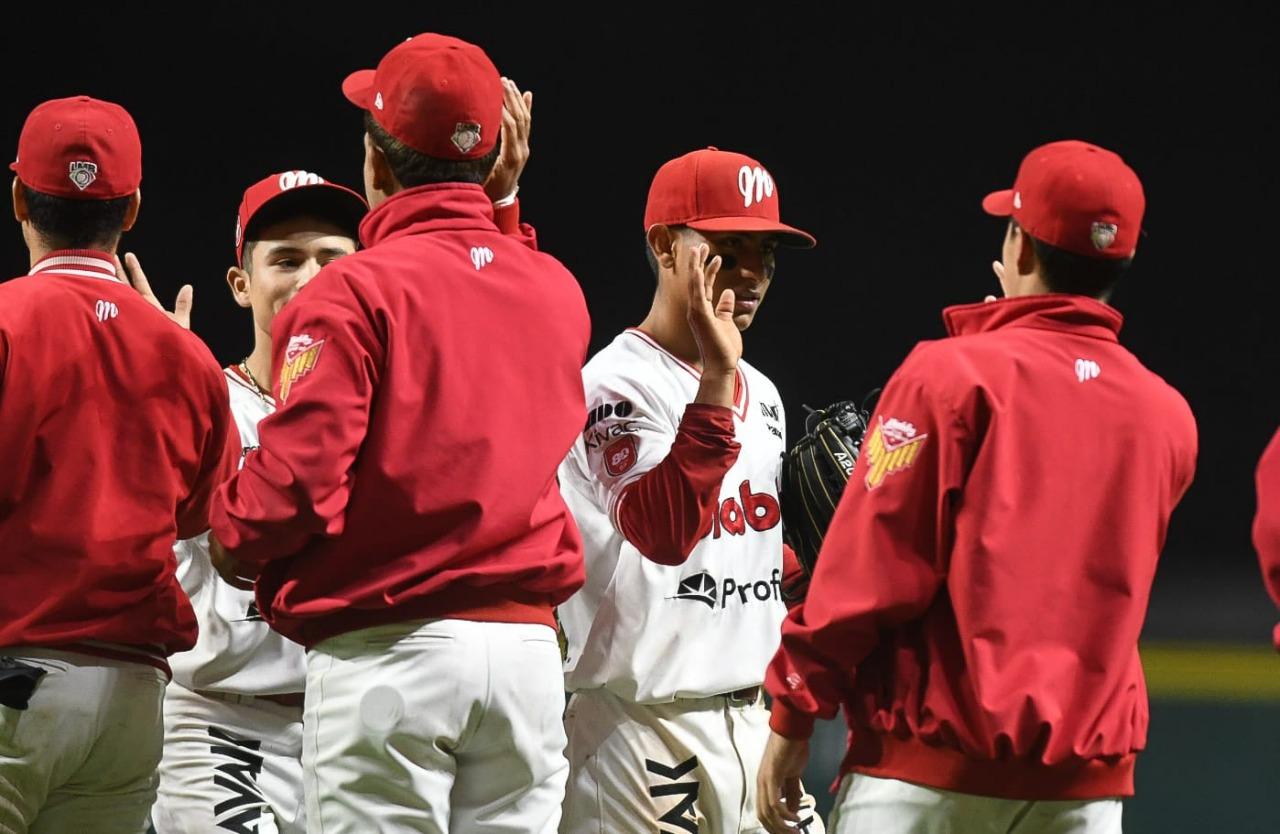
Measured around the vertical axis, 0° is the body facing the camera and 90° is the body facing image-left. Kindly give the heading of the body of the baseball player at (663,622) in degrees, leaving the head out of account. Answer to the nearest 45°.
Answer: approximately 315°

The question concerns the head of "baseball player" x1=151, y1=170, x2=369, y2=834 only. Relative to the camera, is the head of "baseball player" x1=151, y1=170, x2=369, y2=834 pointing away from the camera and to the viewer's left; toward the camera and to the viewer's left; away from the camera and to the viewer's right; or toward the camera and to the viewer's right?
toward the camera and to the viewer's right

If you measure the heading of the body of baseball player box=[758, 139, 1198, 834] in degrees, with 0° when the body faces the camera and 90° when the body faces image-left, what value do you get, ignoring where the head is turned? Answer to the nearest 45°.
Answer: approximately 135°

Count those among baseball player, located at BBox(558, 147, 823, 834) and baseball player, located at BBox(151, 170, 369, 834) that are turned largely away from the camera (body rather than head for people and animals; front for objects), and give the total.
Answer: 0

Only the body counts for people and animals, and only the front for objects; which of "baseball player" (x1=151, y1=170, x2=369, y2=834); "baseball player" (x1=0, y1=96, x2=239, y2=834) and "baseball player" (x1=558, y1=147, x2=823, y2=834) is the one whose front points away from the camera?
"baseball player" (x1=0, y1=96, x2=239, y2=834)

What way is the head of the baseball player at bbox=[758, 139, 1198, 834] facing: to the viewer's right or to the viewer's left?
to the viewer's left

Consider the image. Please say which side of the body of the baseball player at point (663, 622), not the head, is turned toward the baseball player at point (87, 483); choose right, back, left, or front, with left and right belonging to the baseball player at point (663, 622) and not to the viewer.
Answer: right

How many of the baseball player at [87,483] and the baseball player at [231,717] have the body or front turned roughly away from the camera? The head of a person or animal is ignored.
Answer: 1

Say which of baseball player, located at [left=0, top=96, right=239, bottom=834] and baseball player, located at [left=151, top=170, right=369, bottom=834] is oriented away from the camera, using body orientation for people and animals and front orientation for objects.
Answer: baseball player, located at [left=0, top=96, right=239, bottom=834]

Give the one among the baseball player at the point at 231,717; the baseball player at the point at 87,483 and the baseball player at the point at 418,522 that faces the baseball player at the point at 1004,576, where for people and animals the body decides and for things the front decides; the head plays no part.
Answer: the baseball player at the point at 231,717

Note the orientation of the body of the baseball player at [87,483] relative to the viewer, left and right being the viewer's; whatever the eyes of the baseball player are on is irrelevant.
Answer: facing away from the viewer

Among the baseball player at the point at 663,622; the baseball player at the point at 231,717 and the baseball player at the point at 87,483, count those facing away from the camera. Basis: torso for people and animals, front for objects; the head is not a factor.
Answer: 1

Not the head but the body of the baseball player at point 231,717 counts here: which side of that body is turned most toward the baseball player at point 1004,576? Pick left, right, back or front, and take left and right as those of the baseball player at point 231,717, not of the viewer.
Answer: front

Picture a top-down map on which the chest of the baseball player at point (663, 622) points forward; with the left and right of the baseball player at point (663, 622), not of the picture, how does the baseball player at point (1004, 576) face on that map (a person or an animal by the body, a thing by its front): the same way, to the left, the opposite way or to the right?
the opposite way

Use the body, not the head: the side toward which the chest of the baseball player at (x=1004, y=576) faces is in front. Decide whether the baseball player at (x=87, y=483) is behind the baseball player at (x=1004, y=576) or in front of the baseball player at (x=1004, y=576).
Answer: in front
